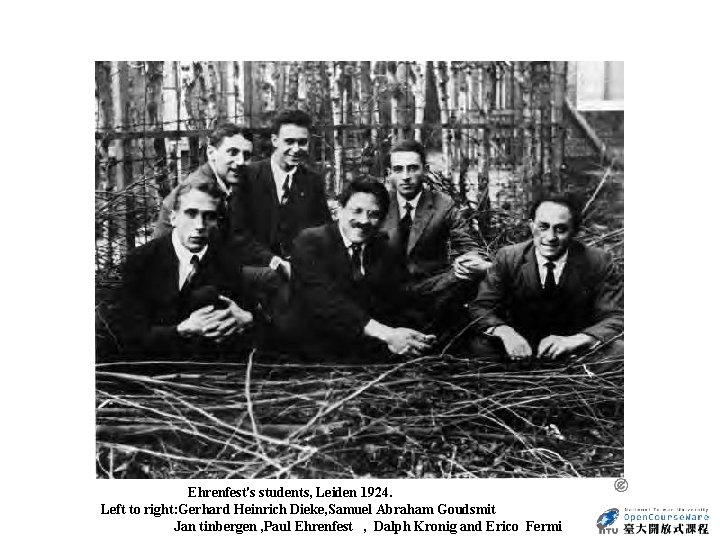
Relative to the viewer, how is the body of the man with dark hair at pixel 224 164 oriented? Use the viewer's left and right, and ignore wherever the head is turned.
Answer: facing the viewer and to the right of the viewer
